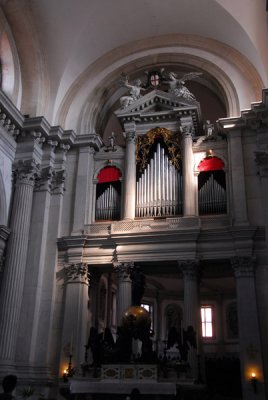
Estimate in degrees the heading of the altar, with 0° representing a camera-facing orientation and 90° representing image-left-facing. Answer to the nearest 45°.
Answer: approximately 0°

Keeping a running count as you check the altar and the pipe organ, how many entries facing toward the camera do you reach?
2
